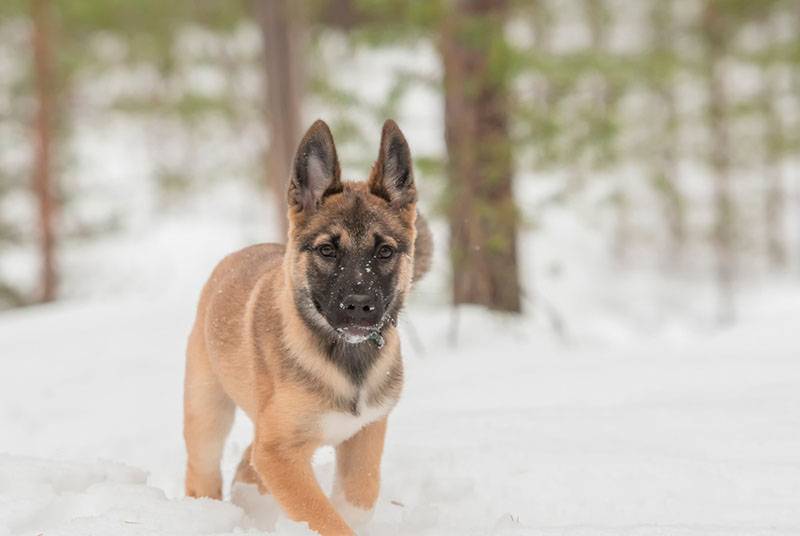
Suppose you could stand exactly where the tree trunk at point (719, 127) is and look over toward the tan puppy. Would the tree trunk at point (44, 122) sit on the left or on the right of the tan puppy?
right

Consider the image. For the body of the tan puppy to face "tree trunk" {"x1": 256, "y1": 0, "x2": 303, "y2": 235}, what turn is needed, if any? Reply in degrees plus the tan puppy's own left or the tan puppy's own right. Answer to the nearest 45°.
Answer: approximately 135° to the tan puppy's own left

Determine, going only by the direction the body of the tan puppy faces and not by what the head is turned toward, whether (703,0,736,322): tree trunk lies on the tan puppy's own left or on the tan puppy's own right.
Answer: on the tan puppy's own left

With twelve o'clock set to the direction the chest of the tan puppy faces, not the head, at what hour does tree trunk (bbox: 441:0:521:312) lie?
The tree trunk is roughly at 8 o'clock from the tan puppy.

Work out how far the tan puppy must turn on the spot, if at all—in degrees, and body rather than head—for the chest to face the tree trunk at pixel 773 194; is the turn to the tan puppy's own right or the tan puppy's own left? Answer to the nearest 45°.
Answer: approximately 90° to the tan puppy's own left
